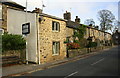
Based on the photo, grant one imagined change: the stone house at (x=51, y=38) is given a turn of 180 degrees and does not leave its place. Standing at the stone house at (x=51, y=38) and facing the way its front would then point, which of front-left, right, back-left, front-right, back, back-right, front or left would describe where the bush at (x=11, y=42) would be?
left

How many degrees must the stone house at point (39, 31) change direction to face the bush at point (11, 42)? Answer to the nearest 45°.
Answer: approximately 90° to its right

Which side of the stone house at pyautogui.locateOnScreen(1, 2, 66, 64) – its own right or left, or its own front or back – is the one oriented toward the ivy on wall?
left

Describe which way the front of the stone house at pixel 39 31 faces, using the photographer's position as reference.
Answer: facing the viewer and to the right of the viewer
